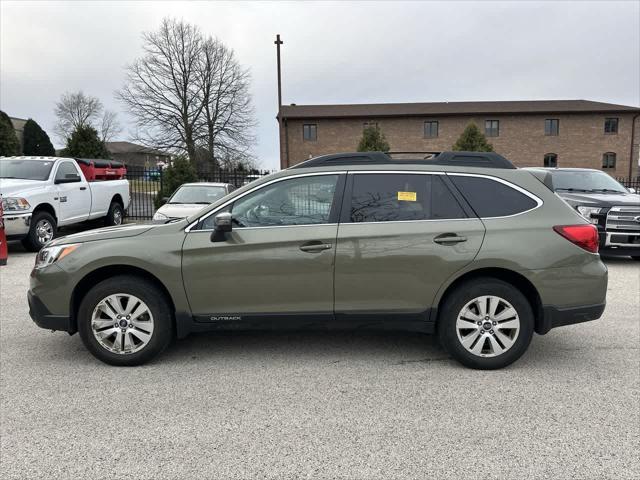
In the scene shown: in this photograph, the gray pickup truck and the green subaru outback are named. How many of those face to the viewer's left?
1

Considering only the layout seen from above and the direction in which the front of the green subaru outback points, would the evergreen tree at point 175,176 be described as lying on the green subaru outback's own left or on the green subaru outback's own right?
on the green subaru outback's own right

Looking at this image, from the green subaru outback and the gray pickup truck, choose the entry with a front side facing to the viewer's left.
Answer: the green subaru outback

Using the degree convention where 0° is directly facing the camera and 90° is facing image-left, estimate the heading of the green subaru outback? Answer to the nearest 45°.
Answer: approximately 90°

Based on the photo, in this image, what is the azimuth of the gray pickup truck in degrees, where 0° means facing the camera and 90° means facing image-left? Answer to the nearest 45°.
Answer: approximately 315°

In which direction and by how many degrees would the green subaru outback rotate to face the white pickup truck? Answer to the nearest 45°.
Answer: approximately 45° to its right

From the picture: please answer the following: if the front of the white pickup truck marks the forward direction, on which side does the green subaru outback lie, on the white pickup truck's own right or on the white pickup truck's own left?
on the white pickup truck's own left

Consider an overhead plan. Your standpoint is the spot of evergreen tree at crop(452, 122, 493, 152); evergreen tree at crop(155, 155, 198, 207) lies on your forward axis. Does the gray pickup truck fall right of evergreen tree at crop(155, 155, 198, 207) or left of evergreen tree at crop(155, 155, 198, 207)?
left

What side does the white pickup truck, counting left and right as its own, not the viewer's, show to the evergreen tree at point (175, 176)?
back

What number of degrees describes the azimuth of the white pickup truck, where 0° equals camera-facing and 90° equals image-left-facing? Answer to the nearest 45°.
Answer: approximately 45°

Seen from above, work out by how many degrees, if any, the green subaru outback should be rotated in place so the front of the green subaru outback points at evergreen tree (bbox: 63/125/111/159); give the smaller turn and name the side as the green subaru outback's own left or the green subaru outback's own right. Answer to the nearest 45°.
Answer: approximately 45° to the green subaru outback's own right

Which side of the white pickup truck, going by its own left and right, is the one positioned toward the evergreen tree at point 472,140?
back

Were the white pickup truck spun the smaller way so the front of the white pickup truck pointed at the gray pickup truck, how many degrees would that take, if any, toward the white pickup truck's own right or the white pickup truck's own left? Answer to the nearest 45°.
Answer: approximately 90° to the white pickup truck's own left
